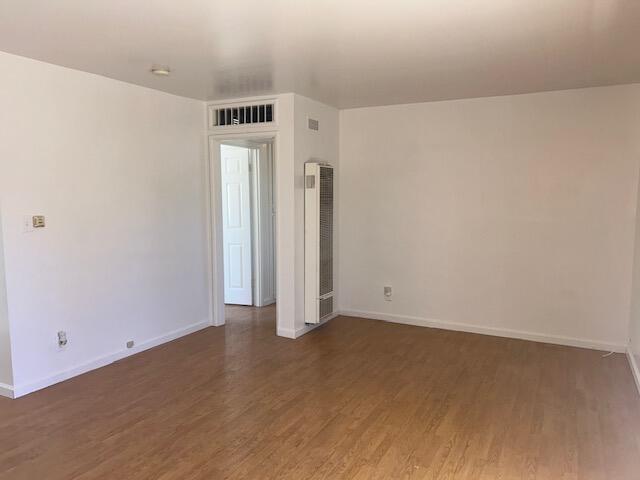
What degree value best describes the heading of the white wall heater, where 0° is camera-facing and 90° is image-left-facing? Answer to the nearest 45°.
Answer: approximately 315°

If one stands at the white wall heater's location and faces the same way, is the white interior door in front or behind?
behind

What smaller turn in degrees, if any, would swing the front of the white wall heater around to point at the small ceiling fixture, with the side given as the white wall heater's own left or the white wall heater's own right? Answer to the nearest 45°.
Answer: approximately 90° to the white wall heater's own right
